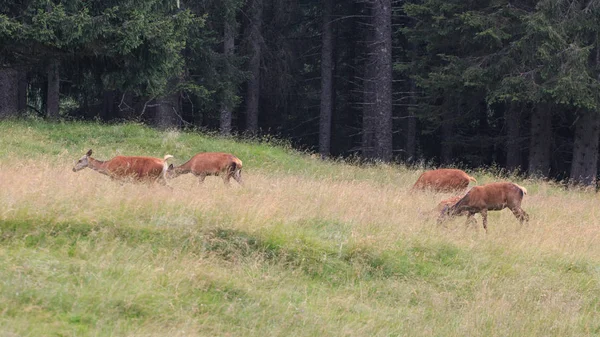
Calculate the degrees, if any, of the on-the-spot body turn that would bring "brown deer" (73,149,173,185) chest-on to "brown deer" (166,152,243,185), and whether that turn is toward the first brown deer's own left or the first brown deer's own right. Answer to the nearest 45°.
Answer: approximately 135° to the first brown deer's own right

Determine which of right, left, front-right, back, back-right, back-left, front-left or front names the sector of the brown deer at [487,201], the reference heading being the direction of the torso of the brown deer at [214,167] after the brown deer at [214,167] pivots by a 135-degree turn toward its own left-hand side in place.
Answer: front

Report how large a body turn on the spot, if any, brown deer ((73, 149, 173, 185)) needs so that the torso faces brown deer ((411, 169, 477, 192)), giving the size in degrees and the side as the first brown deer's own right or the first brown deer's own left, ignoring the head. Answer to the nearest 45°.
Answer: approximately 180°

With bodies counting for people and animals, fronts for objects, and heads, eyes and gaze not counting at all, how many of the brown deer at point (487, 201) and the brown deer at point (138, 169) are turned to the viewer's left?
2

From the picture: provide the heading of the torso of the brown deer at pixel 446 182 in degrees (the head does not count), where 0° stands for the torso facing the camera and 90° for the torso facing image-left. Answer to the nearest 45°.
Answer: approximately 90°

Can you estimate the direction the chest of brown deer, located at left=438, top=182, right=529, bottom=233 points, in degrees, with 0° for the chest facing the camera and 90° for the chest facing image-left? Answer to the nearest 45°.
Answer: approximately 90°

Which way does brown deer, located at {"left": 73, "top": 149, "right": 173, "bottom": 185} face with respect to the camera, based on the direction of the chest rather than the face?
to the viewer's left

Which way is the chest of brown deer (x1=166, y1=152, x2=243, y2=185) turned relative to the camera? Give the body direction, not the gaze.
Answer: to the viewer's left

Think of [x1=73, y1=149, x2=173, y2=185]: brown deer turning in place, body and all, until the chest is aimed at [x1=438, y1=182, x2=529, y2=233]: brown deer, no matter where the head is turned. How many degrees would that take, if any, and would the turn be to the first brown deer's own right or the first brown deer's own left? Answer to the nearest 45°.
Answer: approximately 180°

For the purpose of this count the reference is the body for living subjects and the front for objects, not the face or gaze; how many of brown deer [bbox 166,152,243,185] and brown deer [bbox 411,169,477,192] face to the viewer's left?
2

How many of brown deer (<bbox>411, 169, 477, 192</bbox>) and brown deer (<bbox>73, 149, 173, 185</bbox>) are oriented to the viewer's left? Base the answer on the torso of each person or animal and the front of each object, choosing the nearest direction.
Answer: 2

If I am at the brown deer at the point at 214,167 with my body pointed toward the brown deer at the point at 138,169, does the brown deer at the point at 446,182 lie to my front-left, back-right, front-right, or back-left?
back-left
